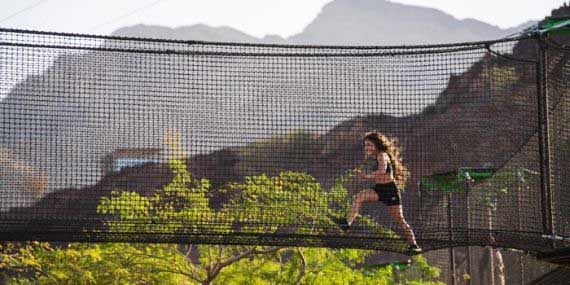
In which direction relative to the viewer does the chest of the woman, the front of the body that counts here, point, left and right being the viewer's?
facing to the left of the viewer

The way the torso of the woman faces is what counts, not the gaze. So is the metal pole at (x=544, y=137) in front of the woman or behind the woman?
behind

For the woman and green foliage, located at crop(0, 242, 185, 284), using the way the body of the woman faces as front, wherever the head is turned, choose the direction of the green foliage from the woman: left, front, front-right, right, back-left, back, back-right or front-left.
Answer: front-right

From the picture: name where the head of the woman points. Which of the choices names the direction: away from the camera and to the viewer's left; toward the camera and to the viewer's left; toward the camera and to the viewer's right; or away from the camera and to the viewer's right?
toward the camera and to the viewer's left
